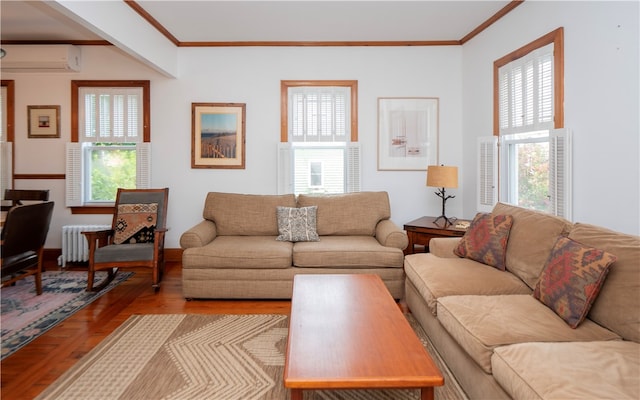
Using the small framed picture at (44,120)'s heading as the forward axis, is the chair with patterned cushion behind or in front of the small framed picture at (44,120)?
in front

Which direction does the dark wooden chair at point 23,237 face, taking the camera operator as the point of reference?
facing away from the viewer and to the left of the viewer

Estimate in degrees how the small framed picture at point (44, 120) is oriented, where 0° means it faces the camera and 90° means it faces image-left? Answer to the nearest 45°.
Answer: approximately 0°

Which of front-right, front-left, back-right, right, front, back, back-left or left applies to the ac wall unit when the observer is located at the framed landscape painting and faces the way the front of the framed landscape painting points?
right

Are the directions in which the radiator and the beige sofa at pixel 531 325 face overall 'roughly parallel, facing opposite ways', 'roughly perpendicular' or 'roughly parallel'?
roughly perpendicular

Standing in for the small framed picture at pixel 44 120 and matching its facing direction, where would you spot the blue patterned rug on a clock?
The blue patterned rug is roughly at 12 o'clock from the small framed picture.
